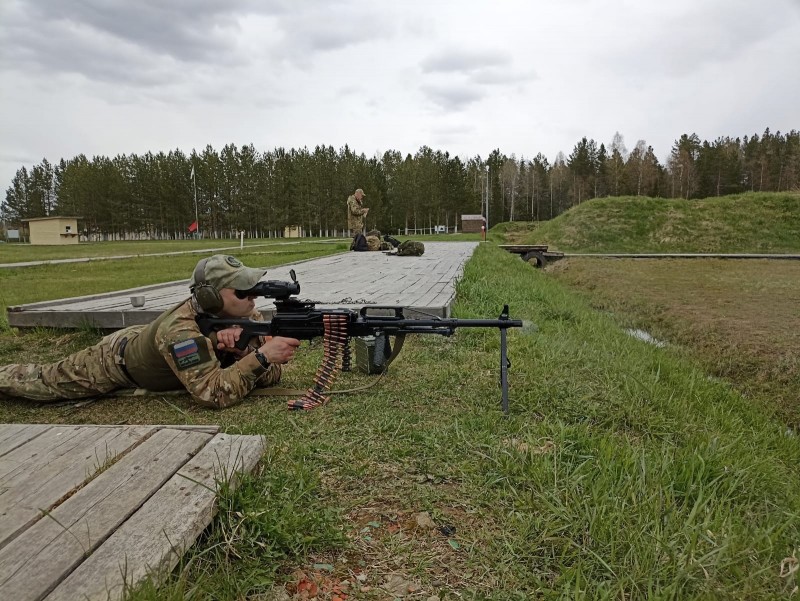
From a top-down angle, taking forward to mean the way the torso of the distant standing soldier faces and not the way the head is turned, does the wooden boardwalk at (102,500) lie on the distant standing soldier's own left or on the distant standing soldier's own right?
on the distant standing soldier's own right

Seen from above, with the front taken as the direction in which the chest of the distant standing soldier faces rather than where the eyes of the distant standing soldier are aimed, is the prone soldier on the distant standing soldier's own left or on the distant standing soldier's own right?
on the distant standing soldier's own right

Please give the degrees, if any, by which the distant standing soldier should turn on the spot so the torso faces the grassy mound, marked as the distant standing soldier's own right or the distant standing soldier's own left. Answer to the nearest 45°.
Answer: approximately 45° to the distant standing soldier's own left
